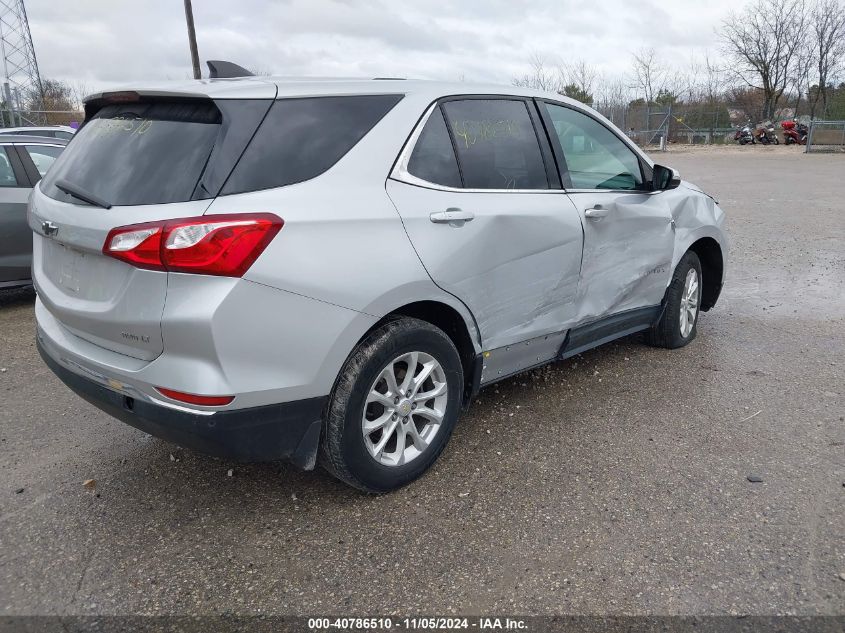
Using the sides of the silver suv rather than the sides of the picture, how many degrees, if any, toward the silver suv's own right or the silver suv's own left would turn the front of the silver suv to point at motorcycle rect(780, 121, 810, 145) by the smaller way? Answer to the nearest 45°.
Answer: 0° — it already faces it

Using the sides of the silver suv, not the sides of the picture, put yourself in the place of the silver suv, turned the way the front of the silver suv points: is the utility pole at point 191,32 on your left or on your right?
on your left

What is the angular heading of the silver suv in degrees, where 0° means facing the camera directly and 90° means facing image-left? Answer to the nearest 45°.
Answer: approximately 225°

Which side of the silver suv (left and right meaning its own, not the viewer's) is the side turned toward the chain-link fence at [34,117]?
left

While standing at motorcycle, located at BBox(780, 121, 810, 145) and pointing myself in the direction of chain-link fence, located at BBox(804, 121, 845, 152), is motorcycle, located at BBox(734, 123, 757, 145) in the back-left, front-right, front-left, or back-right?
back-right

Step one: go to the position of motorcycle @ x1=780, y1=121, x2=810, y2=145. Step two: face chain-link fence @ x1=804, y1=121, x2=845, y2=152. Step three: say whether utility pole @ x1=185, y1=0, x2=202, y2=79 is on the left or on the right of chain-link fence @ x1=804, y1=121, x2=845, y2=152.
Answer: right

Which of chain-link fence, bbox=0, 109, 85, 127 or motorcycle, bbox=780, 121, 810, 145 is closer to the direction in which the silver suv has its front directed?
the motorcycle
